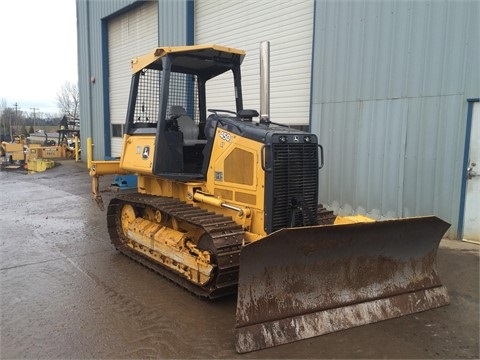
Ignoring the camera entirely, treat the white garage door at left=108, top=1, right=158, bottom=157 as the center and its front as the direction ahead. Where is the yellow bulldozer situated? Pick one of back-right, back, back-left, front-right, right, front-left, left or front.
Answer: front-left

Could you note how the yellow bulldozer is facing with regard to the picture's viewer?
facing the viewer and to the right of the viewer

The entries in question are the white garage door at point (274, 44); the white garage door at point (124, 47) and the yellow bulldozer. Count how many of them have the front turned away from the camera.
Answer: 0

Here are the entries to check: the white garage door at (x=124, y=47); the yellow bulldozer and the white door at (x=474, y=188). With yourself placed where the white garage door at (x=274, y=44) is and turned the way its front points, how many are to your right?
1

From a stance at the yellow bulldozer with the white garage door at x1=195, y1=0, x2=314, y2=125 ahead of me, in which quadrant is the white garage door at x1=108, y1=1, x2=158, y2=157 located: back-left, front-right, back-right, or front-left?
front-left

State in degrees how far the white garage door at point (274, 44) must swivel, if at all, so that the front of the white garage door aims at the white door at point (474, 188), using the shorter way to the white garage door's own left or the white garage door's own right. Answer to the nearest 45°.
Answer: approximately 90° to the white garage door's own left

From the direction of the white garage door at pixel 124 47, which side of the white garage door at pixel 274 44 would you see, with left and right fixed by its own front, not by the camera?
right

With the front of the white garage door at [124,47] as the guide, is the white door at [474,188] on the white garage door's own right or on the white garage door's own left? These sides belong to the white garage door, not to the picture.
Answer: on the white garage door's own left

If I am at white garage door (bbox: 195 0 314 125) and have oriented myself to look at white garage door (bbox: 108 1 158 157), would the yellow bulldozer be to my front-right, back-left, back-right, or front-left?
back-left

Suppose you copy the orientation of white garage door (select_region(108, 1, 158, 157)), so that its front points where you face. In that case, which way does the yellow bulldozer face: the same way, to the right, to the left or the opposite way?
to the left

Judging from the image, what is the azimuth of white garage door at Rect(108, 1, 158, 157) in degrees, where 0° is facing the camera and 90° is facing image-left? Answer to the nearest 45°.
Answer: approximately 45°

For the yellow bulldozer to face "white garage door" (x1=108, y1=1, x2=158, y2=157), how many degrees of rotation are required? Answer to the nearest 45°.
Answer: approximately 180°

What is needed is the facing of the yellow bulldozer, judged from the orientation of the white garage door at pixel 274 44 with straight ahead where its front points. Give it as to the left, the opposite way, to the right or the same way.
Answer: to the left

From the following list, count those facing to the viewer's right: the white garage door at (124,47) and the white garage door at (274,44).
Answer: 0

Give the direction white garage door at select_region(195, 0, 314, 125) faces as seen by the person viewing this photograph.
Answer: facing the viewer and to the left of the viewer

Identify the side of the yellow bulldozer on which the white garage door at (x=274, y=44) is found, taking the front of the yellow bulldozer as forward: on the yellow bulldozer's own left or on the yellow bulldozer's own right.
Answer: on the yellow bulldozer's own left
